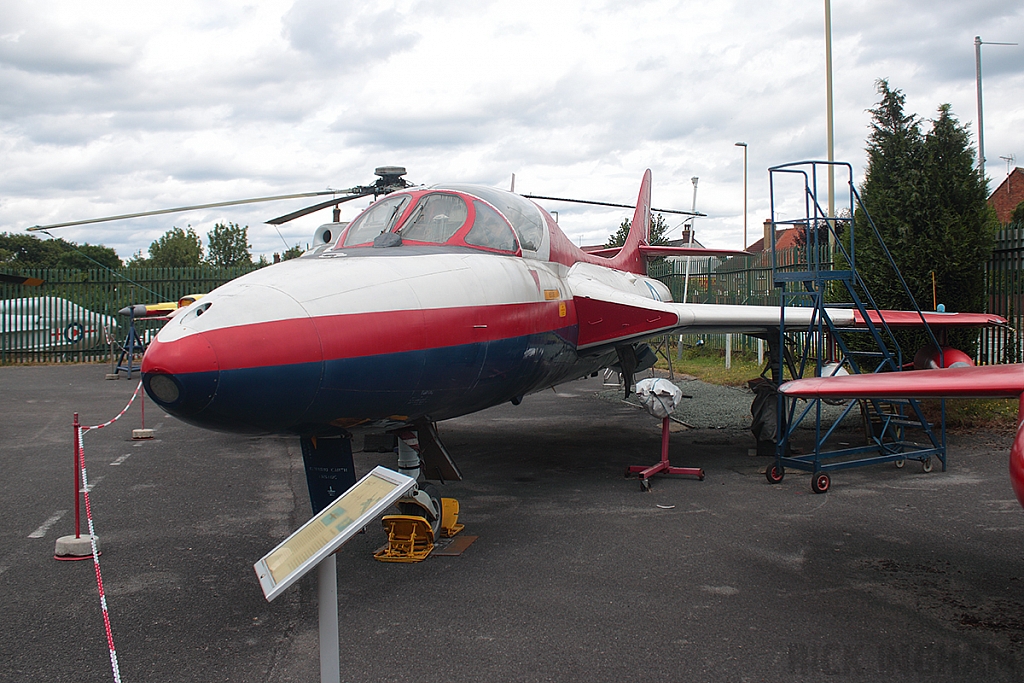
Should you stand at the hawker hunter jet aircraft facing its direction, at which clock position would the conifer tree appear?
The conifer tree is roughly at 6 o'clock from the hawker hunter jet aircraft.

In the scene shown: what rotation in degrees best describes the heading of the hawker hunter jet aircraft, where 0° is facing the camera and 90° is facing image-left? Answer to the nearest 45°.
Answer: approximately 45°

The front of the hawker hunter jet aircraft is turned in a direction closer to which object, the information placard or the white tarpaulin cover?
the information placard

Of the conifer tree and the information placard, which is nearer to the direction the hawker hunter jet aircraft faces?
the information placard

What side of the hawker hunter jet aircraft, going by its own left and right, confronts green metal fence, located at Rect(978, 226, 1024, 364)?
back

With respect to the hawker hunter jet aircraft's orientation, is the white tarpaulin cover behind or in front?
behind

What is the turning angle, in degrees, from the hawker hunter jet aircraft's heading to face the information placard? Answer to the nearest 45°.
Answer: approximately 45° to its left

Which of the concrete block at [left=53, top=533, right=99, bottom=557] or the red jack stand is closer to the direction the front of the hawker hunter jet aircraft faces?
the concrete block

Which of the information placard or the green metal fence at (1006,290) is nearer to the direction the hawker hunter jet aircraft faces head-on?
the information placard

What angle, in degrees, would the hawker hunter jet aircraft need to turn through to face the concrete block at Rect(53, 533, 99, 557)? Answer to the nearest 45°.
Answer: approximately 45° to its right

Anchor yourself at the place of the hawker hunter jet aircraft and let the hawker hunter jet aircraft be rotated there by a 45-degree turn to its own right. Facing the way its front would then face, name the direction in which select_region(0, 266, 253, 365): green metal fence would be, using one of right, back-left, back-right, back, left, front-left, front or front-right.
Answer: front-right
